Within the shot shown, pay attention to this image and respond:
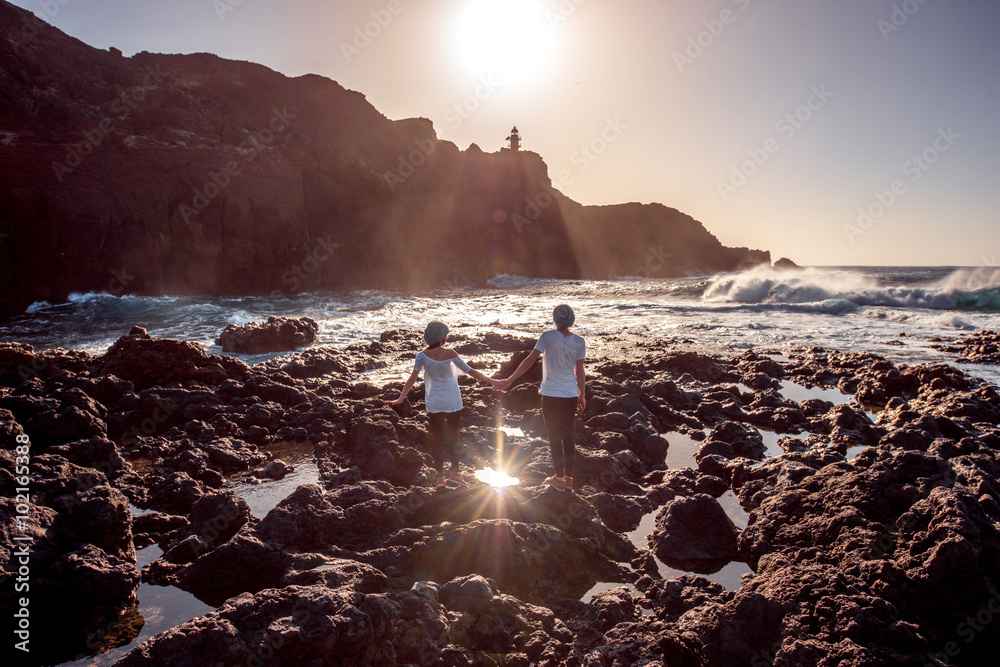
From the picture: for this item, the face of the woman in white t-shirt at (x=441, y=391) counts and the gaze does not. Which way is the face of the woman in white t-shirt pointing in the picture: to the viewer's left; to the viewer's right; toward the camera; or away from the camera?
away from the camera

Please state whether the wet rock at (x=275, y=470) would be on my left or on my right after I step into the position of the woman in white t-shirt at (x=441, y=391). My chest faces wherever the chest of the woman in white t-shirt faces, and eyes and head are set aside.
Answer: on my left

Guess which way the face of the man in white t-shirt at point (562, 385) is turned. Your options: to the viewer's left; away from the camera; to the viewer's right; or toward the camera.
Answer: away from the camera

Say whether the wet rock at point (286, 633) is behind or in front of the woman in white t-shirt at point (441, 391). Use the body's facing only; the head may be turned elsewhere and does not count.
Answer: behind

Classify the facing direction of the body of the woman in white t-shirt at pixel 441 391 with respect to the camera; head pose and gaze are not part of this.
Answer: away from the camera

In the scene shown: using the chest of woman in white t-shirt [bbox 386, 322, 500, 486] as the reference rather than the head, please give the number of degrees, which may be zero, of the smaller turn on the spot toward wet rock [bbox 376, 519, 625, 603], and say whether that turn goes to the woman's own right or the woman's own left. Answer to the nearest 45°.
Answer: approximately 180°

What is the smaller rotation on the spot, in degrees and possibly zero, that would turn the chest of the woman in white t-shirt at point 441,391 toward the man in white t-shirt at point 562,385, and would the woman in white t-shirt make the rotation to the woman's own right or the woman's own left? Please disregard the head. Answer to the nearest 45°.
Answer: approximately 90° to the woman's own right

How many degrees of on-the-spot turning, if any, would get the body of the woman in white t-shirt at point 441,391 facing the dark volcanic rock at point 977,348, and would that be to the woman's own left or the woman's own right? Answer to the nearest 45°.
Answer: approximately 45° to the woman's own right

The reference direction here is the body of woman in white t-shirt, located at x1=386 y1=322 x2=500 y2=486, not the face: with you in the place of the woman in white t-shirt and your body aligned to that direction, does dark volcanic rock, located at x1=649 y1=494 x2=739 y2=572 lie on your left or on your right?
on your right

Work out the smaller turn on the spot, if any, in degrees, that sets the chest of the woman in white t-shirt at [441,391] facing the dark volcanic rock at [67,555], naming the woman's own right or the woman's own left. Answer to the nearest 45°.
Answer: approximately 135° to the woman's own left
